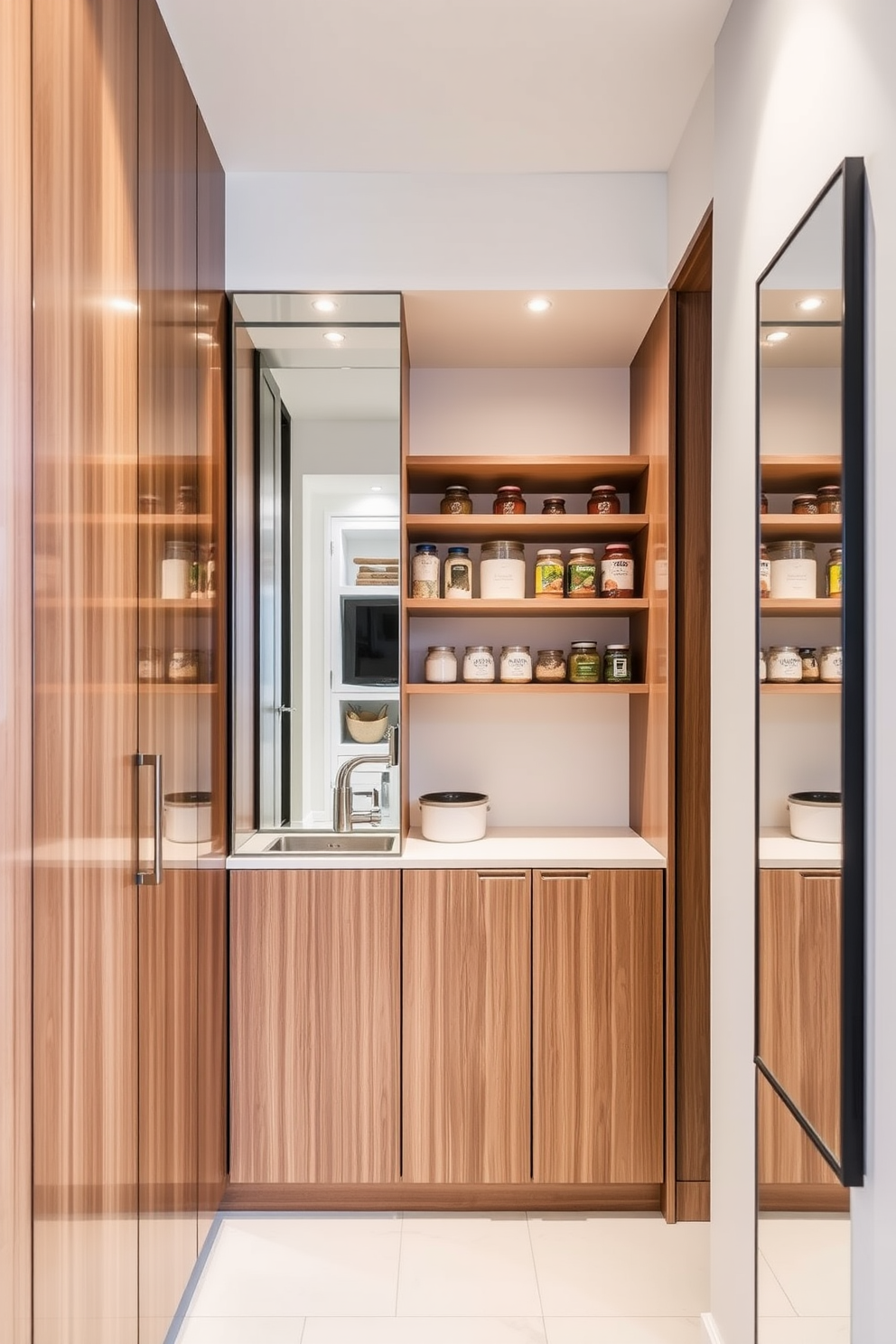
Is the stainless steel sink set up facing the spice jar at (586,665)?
no

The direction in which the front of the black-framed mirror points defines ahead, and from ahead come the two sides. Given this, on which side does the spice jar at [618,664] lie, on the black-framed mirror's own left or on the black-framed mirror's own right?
on the black-framed mirror's own right

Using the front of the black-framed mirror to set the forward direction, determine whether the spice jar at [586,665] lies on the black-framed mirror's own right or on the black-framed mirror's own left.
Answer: on the black-framed mirror's own right

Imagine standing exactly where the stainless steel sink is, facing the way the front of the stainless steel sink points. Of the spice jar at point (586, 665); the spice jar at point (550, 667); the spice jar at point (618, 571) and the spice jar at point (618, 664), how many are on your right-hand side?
0

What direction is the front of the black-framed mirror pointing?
to the viewer's left

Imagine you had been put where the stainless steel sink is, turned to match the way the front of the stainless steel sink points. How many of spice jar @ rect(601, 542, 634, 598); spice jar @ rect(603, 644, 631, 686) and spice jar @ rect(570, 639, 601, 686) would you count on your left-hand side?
3

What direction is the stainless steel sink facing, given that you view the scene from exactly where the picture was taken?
facing the viewer

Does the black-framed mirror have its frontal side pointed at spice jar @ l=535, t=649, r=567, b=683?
no

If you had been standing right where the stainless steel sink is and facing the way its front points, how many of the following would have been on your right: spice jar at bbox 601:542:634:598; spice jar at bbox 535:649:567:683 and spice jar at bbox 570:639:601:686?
0

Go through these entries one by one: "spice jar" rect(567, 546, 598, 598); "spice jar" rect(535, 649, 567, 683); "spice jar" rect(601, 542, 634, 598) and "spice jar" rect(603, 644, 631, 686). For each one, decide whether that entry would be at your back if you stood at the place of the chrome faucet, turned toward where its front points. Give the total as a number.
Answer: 0

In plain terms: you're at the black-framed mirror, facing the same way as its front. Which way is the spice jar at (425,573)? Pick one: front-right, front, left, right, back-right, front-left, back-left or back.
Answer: front-right

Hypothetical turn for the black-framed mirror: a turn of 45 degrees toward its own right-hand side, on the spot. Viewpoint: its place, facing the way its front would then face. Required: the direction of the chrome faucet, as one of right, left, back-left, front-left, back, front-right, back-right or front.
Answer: front
